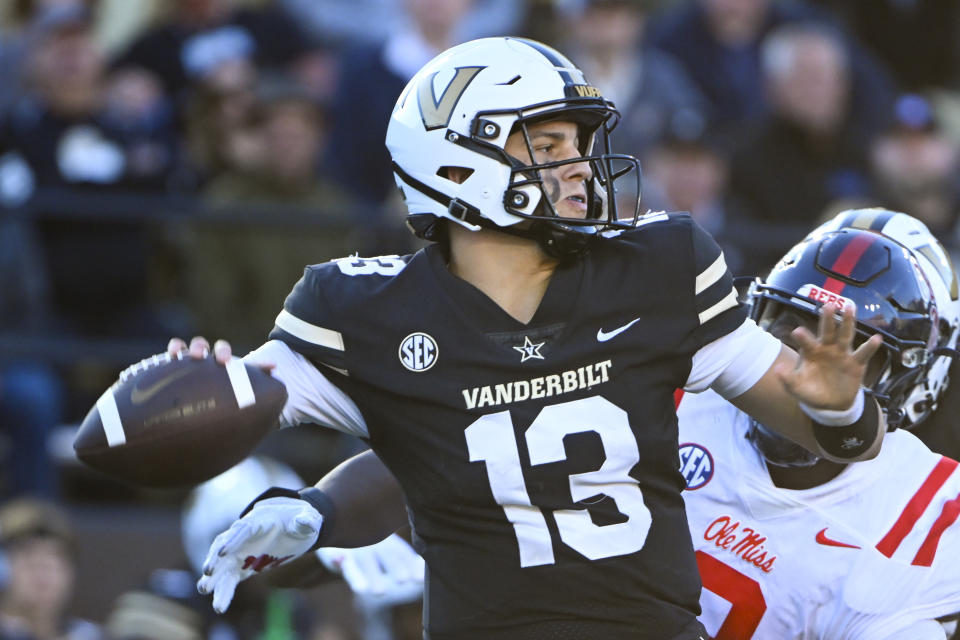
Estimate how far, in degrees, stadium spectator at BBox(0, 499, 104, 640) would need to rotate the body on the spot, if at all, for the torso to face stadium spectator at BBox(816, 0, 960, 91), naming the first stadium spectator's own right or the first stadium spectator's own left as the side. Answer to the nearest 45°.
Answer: approximately 90° to the first stadium spectator's own left

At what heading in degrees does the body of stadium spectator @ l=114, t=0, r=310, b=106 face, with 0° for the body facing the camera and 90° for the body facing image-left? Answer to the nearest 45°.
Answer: approximately 0°

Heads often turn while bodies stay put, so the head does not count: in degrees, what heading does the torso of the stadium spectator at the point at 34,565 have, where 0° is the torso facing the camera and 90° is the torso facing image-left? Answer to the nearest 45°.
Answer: approximately 0°

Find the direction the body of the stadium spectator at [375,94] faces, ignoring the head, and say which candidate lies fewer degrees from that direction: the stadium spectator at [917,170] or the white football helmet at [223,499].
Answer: the white football helmet

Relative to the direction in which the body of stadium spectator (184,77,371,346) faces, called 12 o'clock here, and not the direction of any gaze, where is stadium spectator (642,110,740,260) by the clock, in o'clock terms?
stadium spectator (642,110,740,260) is roughly at 9 o'clock from stadium spectator (184,77,371,346).

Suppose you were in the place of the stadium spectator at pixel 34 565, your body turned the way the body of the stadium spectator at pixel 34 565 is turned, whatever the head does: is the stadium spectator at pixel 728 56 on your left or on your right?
on your left
